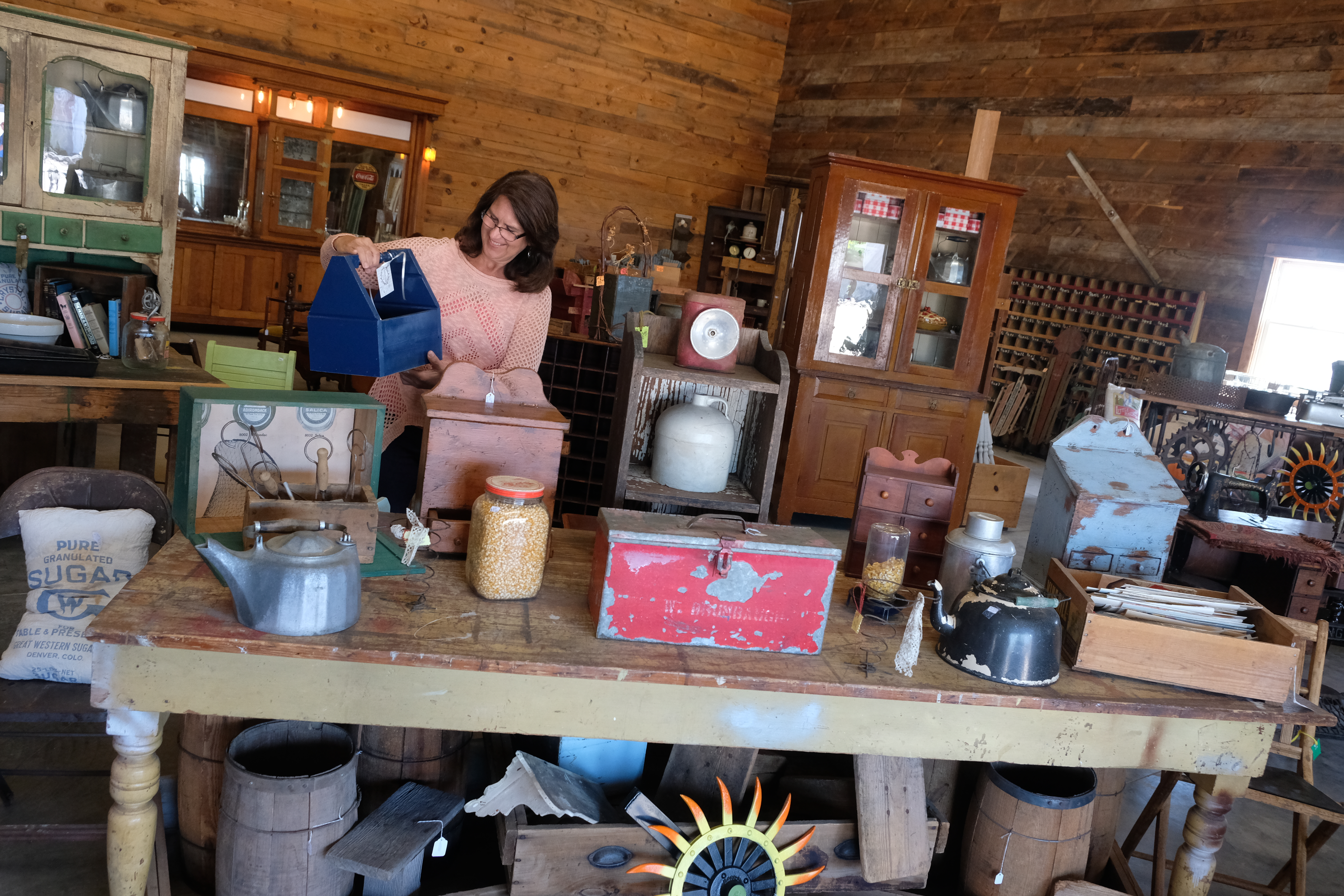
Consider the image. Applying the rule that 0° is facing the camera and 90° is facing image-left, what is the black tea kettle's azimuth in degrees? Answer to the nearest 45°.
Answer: approximately 90°

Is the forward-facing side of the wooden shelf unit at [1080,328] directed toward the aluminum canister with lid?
yes

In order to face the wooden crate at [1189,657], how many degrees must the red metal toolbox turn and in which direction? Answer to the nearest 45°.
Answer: approximately 90° to its left

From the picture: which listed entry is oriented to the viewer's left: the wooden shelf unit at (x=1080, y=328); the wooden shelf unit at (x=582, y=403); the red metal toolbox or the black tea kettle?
the black tea kettle

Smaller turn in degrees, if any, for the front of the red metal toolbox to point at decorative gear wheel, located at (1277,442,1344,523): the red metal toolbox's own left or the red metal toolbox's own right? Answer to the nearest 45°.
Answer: approximately 135° to the red metal toolbox's own left

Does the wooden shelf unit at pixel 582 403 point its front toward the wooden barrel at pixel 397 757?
yes

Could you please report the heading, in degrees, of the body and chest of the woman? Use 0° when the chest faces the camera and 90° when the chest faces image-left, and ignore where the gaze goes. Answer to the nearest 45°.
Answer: approximately 45°

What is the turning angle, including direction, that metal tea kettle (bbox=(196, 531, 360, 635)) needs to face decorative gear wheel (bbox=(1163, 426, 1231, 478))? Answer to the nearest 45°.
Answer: approximately 135° to its right

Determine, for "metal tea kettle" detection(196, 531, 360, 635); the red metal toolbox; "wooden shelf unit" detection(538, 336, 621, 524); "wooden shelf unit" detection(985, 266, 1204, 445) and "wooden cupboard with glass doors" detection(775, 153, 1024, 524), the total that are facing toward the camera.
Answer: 4

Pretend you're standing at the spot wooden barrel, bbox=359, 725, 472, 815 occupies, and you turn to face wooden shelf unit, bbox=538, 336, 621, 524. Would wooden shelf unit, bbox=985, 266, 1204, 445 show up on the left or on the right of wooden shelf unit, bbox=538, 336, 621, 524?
right
